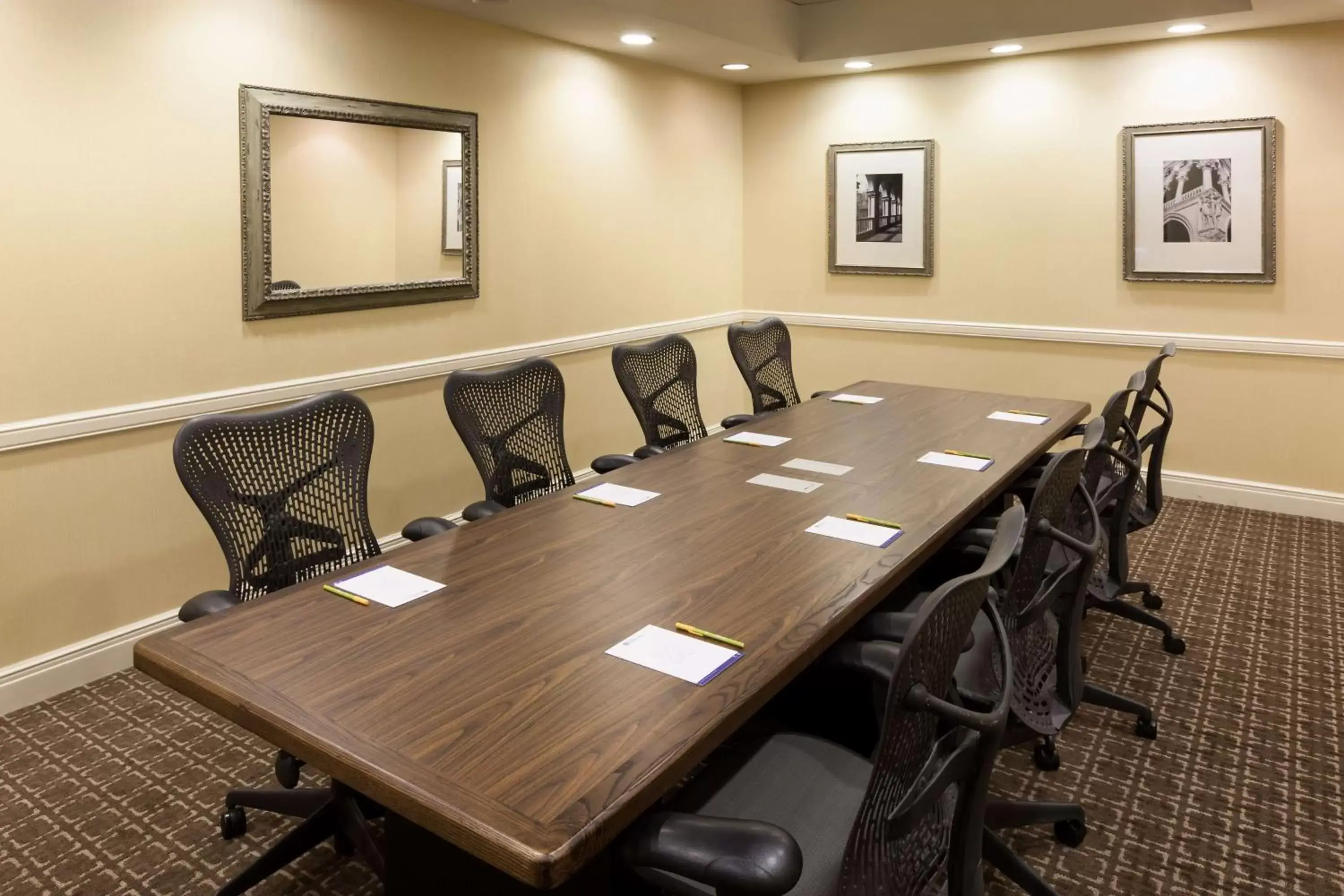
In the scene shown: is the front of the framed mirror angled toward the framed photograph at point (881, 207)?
no

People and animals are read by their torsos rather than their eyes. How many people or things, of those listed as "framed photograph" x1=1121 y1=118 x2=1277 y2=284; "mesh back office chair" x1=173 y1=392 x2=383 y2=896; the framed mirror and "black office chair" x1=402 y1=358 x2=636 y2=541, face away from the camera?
0

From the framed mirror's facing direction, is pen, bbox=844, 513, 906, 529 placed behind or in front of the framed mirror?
in front

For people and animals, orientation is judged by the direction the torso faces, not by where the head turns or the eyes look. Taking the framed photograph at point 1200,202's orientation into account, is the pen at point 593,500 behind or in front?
in front

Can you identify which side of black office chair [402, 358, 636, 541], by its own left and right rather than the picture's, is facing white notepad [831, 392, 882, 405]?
left

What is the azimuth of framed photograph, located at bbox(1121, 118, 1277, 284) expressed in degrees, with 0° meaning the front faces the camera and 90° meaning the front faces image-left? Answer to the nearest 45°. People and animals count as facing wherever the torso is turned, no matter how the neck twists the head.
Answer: approximately 0°

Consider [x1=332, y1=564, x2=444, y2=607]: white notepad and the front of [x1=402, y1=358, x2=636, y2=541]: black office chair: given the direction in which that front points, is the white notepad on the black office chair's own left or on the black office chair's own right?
on the black office chair's own right

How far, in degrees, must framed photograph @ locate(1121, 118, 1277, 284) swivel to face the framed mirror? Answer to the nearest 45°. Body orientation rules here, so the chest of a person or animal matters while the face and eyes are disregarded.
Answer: approximately 45° to its right

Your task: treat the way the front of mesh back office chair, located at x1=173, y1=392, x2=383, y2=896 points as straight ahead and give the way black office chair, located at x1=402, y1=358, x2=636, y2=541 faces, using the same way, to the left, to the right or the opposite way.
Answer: the same way

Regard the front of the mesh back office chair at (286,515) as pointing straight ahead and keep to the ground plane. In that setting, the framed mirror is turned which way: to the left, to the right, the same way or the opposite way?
the same way

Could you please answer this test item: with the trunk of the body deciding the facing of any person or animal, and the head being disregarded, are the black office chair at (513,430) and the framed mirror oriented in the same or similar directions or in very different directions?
same or similar directions
